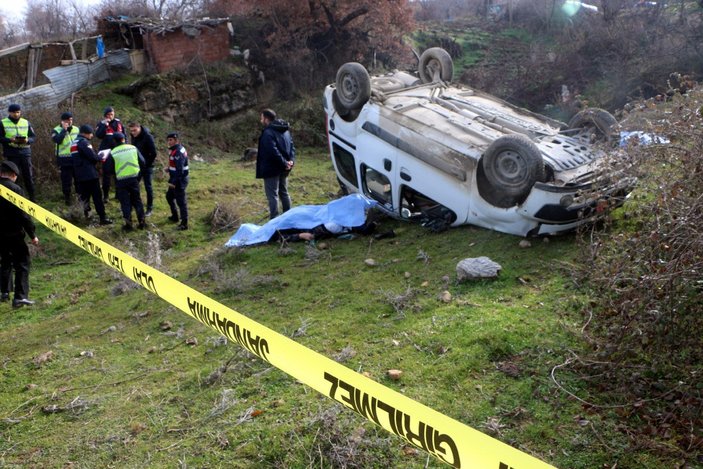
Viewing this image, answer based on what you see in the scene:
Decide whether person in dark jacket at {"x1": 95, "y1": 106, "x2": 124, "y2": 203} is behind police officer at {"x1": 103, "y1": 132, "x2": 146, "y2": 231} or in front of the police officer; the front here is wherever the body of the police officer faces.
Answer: in front

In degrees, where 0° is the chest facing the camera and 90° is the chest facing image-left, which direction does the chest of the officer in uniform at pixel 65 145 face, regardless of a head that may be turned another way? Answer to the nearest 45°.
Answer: approximately 315°

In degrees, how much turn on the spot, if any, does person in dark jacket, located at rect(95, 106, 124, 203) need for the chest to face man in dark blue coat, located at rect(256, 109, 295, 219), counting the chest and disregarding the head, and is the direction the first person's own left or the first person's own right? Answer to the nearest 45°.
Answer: approximately 45° to the first person's own left

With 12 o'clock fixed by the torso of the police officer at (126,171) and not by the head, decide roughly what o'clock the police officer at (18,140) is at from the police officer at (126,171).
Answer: the police officer at (18,140) is roughly at 10 o'clock from the police officer at (126,171).

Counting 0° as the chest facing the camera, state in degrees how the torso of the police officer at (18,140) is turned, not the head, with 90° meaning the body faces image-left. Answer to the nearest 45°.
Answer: approximately 0°

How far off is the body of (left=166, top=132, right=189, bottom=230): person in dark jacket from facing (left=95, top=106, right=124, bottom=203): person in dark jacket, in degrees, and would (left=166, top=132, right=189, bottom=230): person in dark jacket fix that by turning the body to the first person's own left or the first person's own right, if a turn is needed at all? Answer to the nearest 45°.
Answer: approximately 45° to the first person's own right

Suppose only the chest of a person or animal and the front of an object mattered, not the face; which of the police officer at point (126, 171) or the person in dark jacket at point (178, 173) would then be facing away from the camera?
the police officer

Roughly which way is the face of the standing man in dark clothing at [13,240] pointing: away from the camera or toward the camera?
away from the camera
